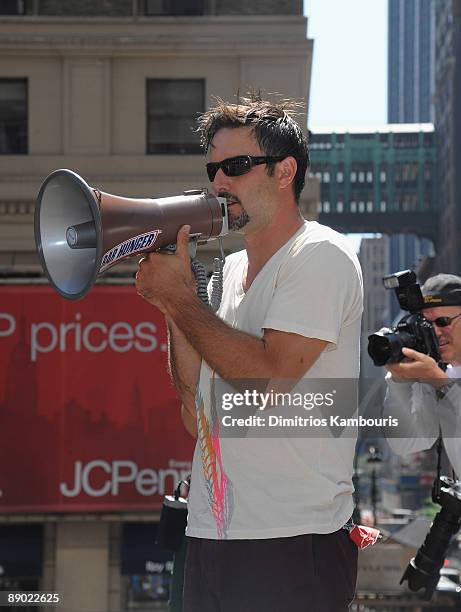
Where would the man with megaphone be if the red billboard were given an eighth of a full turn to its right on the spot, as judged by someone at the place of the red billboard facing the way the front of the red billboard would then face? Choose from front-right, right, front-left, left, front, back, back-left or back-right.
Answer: front-left

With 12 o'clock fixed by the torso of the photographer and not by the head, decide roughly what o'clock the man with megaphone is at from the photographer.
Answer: The man with megaphone is roughly at 11 o'clock from the photographer.

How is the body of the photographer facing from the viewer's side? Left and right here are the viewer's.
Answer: facing the viewer and to the left of the viewer

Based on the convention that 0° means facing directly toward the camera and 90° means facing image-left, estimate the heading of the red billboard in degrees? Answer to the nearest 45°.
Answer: approximately 0°

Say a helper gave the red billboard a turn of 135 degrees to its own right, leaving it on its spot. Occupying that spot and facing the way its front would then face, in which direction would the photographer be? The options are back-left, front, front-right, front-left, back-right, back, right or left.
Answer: back-left
